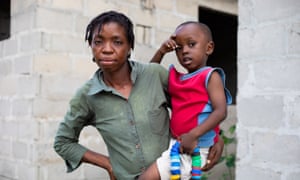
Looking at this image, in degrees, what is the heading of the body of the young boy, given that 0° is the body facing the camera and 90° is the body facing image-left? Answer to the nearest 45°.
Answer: approximately 45°
